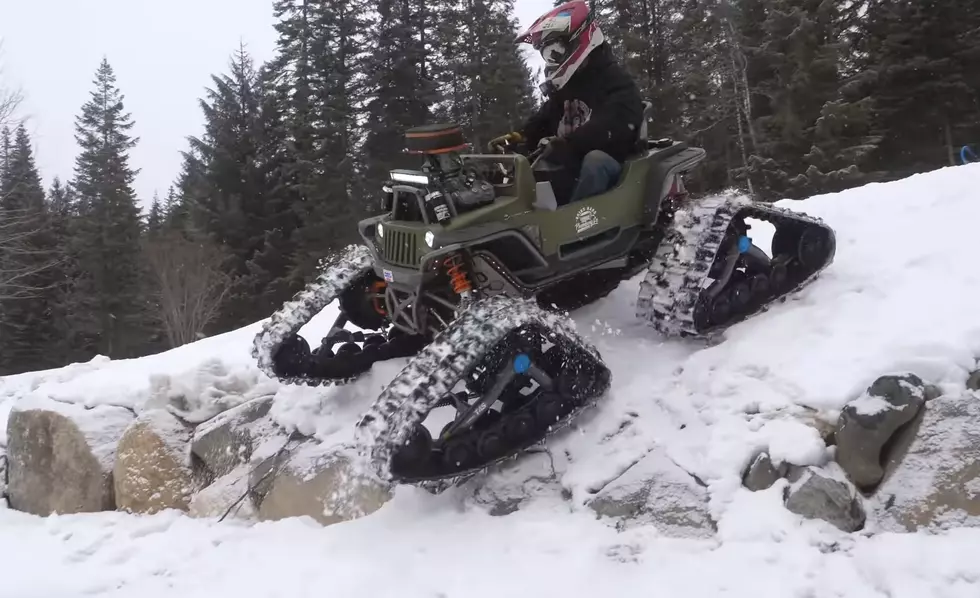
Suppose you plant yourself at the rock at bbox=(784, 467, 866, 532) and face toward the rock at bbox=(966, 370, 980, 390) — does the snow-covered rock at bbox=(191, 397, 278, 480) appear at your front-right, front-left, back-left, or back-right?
back-left

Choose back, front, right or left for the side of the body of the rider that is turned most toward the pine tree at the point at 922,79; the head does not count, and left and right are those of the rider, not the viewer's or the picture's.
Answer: back

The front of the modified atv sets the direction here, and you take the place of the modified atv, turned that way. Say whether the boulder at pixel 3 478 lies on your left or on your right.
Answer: on your right

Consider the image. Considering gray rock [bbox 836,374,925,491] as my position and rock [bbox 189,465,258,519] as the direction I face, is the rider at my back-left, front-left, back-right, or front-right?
front-right

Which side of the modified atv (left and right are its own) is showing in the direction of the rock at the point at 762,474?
left

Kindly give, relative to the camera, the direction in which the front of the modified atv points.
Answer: facing the viewer and to the left of the viewer

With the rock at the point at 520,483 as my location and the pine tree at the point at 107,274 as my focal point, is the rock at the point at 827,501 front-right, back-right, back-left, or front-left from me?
back-right

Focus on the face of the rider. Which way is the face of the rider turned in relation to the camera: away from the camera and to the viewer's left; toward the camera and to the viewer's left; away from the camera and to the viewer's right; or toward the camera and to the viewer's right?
toward the camera and to the viewer's left

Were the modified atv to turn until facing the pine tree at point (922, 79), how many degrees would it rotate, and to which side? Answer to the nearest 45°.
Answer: approximately 180°

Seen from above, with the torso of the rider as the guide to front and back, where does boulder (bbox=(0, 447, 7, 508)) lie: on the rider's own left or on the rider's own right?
on the rider's own right

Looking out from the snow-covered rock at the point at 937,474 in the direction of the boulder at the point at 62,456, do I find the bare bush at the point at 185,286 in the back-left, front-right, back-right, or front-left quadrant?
front-right

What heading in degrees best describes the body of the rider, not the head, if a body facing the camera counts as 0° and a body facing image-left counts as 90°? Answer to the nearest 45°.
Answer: approximately 45°

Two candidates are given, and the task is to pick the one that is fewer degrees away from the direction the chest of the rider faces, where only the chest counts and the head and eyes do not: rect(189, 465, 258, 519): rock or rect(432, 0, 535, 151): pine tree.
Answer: the rock
